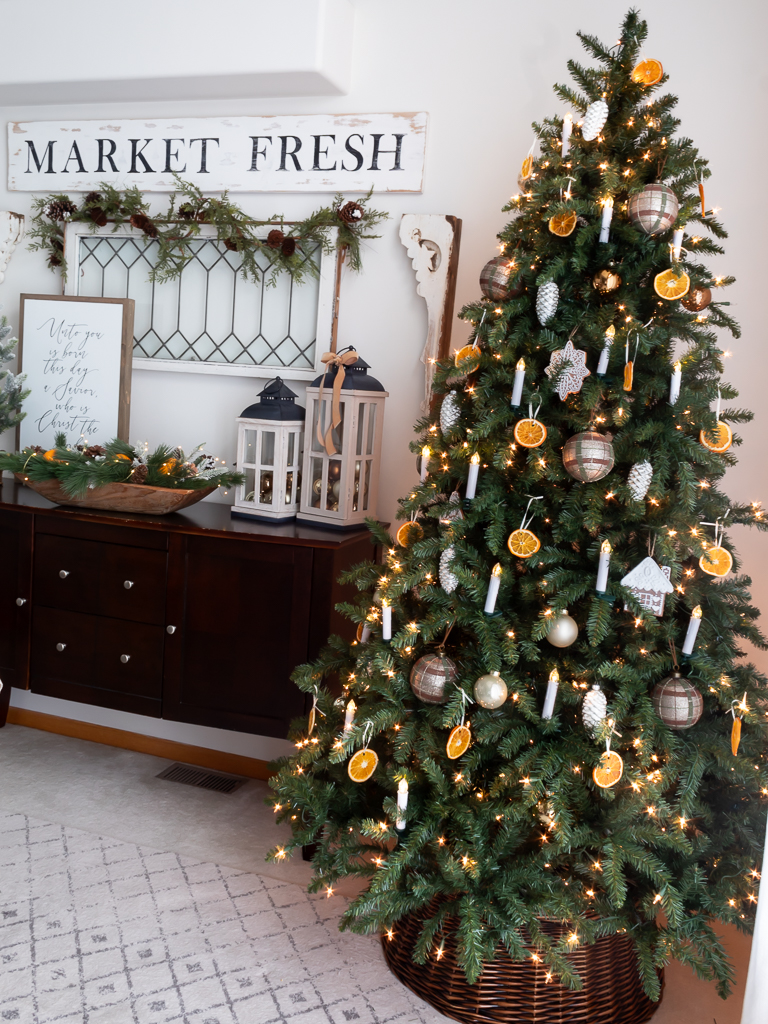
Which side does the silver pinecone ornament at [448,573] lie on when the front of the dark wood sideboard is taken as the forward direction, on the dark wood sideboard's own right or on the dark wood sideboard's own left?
on the dark wood sideboard's own left

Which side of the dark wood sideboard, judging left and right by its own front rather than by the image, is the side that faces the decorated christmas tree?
left

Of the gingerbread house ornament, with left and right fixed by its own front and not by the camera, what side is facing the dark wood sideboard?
right

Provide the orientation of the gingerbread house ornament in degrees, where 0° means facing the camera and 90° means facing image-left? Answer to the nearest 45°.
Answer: approximately 0°

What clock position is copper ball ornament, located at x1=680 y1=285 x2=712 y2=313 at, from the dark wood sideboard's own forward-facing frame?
The copper ball ornament is roughly at 9 o'clock from the dark wood sideboard.

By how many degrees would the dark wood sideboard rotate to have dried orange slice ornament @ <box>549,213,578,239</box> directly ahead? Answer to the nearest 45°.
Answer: approximately 90° to its left

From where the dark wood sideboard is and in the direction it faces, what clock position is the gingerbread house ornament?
The gingerbread house ornament is roughly at 9 o'clock from the dark wood sideboard.

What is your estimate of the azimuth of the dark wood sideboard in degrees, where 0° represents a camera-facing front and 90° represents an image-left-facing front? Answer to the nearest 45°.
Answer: approximately 45°

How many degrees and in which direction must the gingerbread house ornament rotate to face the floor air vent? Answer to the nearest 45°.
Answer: approximately 135° to its right

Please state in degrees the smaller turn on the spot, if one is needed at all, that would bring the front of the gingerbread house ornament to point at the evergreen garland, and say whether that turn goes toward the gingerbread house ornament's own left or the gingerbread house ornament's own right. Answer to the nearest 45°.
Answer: approximately 135° to the gingerbread house ornament's own right
